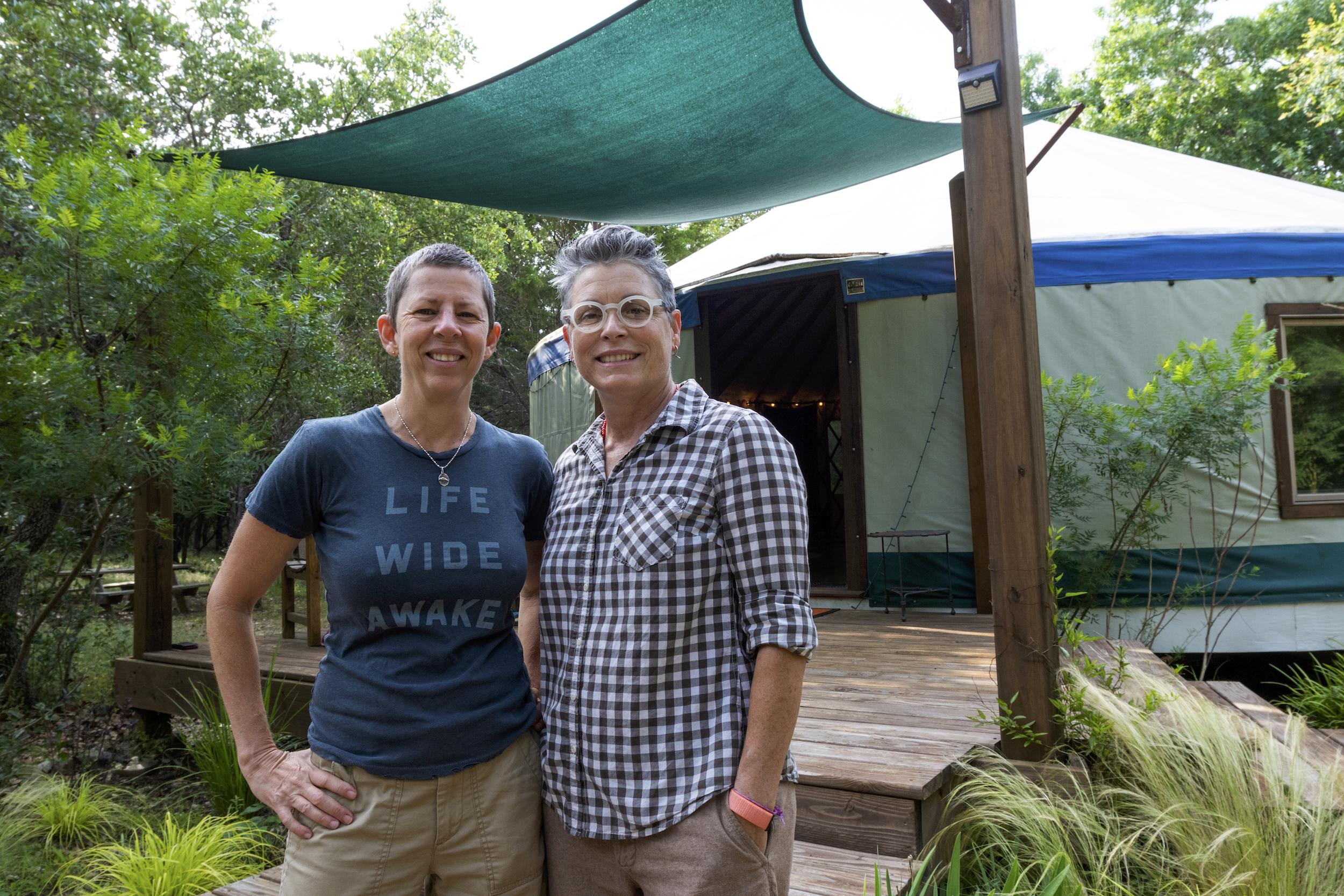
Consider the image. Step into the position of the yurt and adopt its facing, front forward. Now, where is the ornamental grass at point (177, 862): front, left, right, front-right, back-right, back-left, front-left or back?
front

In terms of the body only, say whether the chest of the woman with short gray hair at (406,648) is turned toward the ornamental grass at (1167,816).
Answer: no

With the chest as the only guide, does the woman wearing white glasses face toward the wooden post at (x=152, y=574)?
no

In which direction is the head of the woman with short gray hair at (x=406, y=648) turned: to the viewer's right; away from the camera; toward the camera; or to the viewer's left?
toward the camera

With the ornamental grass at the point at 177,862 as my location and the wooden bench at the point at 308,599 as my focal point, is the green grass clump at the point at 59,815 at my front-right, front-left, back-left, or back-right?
front-left

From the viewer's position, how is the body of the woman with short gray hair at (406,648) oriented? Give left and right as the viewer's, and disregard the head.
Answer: facing the viewer

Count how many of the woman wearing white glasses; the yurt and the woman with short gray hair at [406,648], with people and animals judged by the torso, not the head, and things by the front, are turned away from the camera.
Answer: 0

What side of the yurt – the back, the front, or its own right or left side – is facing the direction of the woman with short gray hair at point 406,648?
front

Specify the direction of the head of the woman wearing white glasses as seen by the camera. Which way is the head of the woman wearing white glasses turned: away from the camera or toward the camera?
toward the camera

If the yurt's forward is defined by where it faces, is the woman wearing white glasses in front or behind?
in front

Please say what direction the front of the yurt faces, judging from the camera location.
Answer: facing the viewer and to the left of the viewer

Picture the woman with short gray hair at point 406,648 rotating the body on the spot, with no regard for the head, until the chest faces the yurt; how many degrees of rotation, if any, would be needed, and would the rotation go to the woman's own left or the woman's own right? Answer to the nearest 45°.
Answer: approximately 135° to the woman's own left

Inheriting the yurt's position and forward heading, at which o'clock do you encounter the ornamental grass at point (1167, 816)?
The ornamental grass is roughly at 11 o'clock from the yurt.

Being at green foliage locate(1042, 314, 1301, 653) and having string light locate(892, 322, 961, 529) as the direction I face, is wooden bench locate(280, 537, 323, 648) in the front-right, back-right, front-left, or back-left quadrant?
front-left

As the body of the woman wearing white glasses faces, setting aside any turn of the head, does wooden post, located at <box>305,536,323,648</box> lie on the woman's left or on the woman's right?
on the woman's right

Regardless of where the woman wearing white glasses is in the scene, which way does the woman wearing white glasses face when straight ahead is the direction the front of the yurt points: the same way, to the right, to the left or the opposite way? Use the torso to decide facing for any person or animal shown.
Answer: the same way

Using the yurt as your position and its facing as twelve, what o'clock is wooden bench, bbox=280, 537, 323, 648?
The wooden bench is roughly at 1 o'clock from the yurt.
